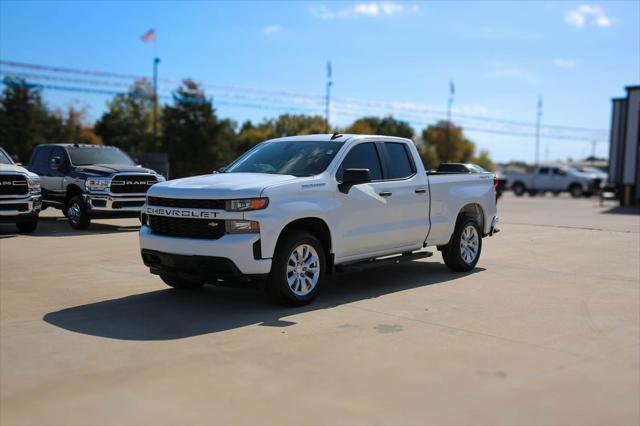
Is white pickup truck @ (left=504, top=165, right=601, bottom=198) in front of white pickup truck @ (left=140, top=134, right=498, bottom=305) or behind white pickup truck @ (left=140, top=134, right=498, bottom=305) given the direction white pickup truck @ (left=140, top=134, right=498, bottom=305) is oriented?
behind

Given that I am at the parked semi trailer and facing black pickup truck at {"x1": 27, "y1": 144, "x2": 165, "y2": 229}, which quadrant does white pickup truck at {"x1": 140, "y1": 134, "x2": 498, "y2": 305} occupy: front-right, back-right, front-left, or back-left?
front-left

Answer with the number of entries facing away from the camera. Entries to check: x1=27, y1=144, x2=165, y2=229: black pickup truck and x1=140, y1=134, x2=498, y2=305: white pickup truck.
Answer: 0

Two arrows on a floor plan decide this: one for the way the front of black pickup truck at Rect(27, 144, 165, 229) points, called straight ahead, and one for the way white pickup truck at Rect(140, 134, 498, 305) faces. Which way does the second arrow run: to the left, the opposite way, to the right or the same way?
to the right

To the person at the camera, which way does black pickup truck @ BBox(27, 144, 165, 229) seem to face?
facing the viewer and to the right of the viewer

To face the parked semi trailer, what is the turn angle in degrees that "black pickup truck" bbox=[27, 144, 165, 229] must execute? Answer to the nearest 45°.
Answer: approximately 45° to its left

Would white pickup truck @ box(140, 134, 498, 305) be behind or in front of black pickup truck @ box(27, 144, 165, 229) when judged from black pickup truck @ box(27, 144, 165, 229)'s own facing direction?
in front

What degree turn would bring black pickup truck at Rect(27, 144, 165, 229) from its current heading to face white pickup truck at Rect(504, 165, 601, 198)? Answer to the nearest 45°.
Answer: approximately 90° to its left

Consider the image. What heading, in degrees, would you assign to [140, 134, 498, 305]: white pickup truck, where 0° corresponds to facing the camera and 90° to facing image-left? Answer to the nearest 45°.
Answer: approximately 45°

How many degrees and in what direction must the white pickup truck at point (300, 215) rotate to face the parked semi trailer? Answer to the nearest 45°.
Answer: approximately 180°

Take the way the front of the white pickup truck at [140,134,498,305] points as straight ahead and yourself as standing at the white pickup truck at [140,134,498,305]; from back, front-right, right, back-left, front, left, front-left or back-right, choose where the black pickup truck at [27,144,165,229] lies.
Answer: right
